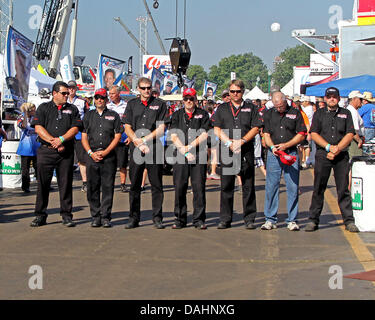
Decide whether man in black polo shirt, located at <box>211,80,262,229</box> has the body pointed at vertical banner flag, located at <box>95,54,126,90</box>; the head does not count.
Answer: no

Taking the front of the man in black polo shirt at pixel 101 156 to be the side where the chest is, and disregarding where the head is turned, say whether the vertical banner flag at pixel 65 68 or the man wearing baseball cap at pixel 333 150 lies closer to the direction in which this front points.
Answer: the man wearing baseball cap

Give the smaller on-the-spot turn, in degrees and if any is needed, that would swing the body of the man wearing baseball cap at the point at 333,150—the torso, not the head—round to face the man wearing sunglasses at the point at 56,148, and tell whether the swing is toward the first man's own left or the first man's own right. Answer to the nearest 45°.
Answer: approximately 90° to the first man's own right

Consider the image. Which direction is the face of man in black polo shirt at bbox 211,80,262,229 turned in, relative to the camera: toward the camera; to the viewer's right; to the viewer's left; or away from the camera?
toward the camera

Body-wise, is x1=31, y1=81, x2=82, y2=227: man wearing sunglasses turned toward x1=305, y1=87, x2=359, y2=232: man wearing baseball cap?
no

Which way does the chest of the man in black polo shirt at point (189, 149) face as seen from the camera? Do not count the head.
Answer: toward the camera

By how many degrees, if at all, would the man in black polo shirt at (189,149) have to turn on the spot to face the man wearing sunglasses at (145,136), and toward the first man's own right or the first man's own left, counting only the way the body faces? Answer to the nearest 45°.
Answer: approximately 90° to the first man's own right

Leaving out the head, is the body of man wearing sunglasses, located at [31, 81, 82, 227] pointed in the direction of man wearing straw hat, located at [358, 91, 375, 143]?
no

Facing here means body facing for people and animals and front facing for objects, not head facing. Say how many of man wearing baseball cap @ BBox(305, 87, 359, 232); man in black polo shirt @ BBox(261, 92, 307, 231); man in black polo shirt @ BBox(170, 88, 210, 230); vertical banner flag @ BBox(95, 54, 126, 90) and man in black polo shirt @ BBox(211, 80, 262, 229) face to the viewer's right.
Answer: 0

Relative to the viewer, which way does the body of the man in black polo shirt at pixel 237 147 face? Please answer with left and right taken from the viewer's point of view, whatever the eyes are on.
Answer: facing the viewer

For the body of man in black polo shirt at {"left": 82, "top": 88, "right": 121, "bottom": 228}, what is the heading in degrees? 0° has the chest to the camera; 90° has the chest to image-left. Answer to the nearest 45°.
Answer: approximately 0°

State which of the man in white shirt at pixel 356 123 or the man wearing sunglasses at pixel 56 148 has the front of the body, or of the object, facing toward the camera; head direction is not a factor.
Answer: the man wearing sunglasses

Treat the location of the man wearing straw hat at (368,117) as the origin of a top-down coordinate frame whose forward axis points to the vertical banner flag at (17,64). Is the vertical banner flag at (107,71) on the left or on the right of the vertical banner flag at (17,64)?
right

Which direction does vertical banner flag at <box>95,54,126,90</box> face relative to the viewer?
toward the camera
